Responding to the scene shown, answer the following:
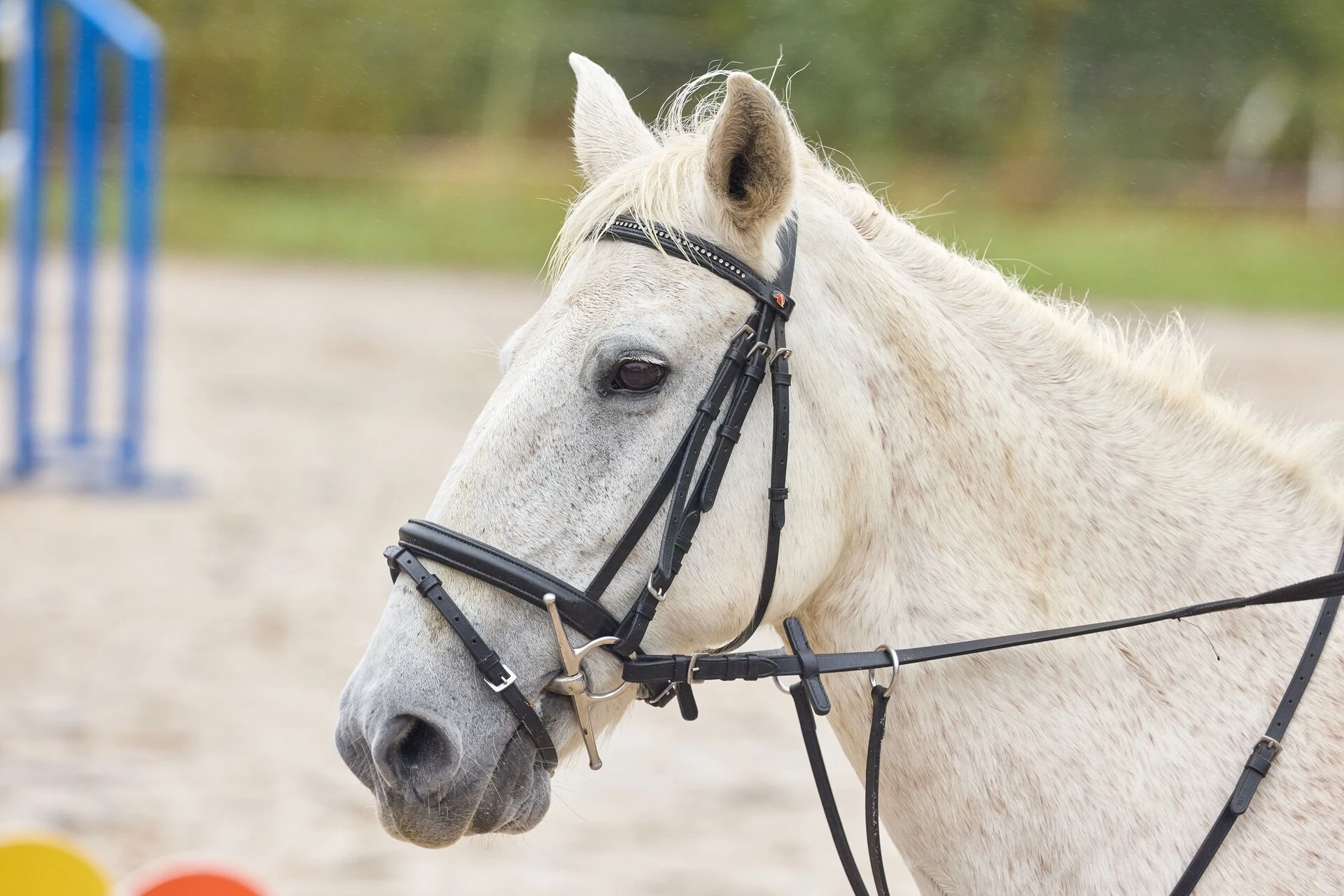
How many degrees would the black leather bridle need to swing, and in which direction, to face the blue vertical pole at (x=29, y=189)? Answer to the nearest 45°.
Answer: approximately 45° to its right

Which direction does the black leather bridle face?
to the viewer's left

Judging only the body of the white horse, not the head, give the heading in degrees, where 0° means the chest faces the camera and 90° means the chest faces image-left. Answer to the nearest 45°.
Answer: approximately 90°
